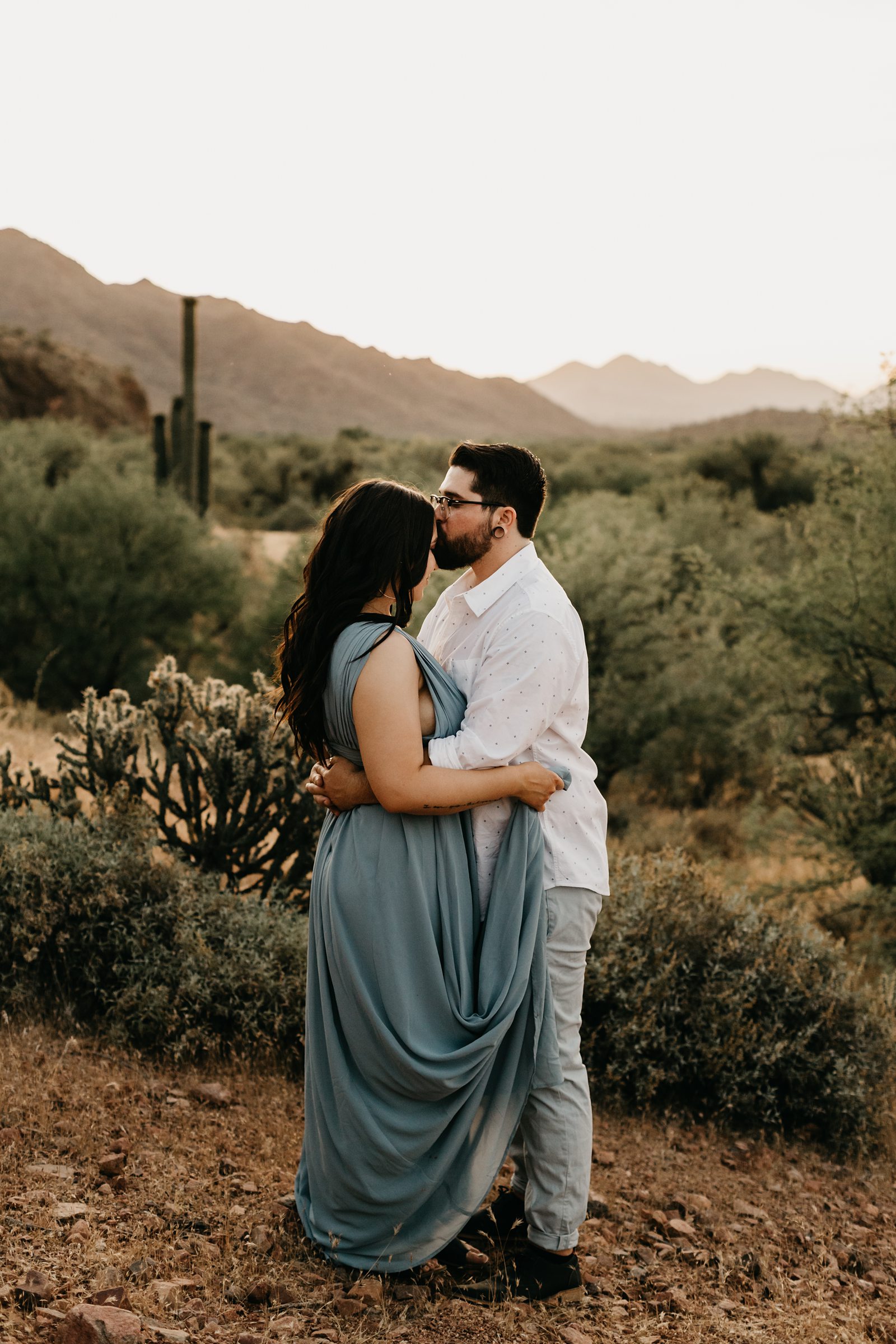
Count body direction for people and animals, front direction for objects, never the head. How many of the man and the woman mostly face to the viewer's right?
1

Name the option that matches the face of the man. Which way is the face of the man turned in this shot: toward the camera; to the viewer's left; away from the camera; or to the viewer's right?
to the viewer's left

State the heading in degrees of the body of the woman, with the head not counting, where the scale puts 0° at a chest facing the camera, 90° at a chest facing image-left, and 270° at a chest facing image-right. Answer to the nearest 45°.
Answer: approximately 270°

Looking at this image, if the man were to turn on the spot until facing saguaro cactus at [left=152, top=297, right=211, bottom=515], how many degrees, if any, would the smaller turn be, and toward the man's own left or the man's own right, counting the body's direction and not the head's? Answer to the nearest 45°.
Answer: approximately 90° to the man's own right

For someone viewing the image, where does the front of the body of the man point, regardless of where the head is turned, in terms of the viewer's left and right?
facing to the left of the viewer

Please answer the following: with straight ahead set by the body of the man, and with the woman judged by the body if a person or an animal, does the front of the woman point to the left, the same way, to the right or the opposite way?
the opposite way
